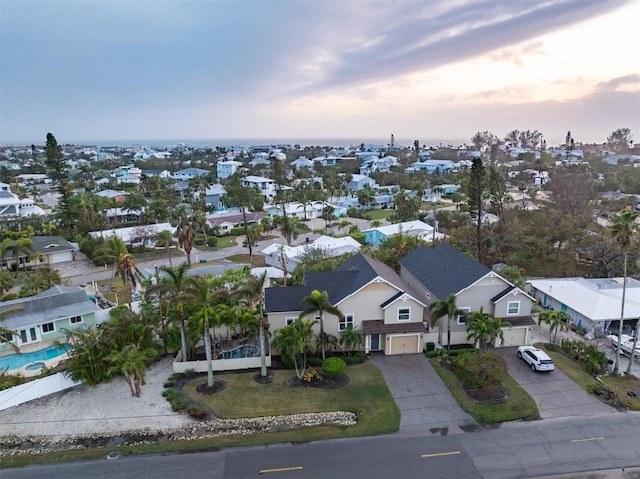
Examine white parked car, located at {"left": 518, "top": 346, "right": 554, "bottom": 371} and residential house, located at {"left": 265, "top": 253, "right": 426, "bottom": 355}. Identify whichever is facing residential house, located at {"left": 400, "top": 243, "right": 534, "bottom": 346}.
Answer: the white parked car

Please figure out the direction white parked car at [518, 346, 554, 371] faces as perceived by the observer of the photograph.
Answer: facing away from the viewer and to the left of the viewer

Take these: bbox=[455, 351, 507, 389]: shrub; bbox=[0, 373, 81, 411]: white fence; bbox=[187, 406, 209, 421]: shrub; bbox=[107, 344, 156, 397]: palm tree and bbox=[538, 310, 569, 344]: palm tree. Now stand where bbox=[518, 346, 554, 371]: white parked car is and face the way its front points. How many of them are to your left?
4

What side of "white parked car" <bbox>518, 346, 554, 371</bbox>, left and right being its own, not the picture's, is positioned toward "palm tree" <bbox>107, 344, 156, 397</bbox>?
left

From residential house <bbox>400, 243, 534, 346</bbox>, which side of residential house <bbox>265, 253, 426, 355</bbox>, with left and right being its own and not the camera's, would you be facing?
left

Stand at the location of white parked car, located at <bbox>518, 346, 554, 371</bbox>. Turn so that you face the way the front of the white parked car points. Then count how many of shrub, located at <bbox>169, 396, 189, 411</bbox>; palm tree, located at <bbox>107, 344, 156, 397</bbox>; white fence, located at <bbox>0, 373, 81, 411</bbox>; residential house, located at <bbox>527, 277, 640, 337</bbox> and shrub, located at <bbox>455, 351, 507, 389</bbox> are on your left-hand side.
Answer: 4

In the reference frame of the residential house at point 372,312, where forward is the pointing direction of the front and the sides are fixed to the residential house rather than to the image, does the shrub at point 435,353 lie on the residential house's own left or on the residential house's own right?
on the residential house's own left

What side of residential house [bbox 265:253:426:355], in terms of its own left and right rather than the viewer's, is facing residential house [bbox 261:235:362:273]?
back

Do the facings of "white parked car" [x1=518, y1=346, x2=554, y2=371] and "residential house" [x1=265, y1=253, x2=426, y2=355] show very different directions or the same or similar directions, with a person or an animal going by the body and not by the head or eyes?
very different directions

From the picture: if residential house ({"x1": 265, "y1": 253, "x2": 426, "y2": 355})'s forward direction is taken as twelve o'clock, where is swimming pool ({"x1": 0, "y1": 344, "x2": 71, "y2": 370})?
The swimming pool is roughly at 3 o'clock from the residential house.

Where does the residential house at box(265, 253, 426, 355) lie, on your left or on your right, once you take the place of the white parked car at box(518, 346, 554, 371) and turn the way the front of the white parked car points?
on your left

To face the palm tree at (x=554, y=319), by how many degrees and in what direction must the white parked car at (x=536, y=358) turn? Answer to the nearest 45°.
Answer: approximately 45° to its right

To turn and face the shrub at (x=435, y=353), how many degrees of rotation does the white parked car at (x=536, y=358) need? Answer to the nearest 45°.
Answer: approximately 45° to its left

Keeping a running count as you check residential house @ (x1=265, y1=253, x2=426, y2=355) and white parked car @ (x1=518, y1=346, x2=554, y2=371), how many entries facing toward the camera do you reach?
1

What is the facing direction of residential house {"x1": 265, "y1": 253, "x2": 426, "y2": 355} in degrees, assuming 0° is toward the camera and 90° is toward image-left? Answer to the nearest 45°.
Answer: approximately 0°
